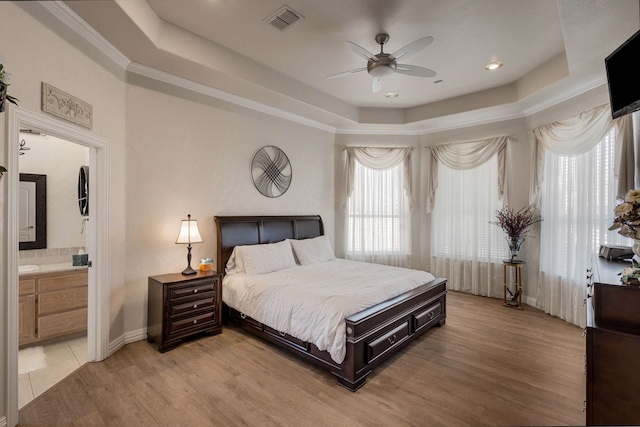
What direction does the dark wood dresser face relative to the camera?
to the viewer's left

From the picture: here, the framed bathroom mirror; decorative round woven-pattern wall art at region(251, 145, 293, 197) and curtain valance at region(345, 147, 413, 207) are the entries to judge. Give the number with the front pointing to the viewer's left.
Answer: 0

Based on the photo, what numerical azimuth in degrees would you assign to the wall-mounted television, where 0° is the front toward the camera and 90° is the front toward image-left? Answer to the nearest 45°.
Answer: approximately 45°

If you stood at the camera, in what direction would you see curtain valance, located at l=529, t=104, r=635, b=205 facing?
facing the viewer and to the left of the viewer

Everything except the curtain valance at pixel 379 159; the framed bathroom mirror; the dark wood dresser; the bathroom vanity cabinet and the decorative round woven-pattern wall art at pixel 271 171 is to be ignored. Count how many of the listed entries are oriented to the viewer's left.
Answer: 1

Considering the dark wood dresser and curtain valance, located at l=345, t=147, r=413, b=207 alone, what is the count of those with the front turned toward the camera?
1

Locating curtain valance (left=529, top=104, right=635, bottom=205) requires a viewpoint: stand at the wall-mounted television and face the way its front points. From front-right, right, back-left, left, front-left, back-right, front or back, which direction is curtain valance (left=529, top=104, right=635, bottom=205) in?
back-right

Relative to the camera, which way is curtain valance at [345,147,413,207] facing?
toward the camera

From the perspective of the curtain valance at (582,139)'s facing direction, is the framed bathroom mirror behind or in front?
in front

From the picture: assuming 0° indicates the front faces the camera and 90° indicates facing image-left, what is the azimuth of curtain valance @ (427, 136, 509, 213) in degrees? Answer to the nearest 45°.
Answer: approximately 45°

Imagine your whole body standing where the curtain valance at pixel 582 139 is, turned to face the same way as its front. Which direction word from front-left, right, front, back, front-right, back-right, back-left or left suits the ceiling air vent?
front

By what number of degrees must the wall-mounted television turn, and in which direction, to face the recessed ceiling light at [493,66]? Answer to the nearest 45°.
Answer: approximately 90° to its right

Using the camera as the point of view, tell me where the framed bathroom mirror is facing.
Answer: facing the viewer and to the right of the viewer

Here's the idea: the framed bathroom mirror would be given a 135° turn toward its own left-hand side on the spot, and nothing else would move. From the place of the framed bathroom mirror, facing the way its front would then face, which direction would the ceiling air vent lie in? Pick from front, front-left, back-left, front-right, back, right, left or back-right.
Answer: back-right
